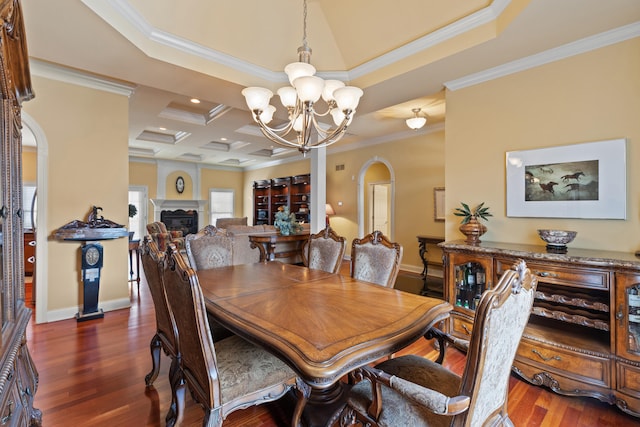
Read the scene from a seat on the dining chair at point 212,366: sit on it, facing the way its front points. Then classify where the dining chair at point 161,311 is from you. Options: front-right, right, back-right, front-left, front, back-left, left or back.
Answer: left

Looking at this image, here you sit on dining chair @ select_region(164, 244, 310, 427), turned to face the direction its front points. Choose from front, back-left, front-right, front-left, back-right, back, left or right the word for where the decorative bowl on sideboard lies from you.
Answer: front-right

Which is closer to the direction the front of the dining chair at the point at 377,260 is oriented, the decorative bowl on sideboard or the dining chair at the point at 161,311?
the dining chair

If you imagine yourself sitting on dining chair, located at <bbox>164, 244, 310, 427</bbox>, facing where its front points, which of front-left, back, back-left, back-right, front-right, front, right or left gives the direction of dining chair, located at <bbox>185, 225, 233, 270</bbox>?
front-left

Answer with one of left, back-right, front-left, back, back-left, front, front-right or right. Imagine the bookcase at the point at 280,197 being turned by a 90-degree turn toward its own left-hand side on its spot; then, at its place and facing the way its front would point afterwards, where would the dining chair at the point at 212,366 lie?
front-right

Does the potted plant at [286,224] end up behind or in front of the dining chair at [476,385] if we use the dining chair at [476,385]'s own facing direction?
in front

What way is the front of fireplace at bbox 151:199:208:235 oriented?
toward the camera

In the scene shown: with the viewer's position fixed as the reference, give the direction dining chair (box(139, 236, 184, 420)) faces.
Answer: facing away from the viewer and to the right of the viewer

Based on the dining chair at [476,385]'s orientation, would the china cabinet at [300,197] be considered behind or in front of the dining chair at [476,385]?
in front

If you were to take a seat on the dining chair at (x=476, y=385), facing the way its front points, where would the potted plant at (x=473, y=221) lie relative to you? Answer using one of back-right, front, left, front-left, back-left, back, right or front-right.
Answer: front-right

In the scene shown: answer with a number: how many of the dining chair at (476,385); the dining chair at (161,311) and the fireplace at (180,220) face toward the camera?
1
